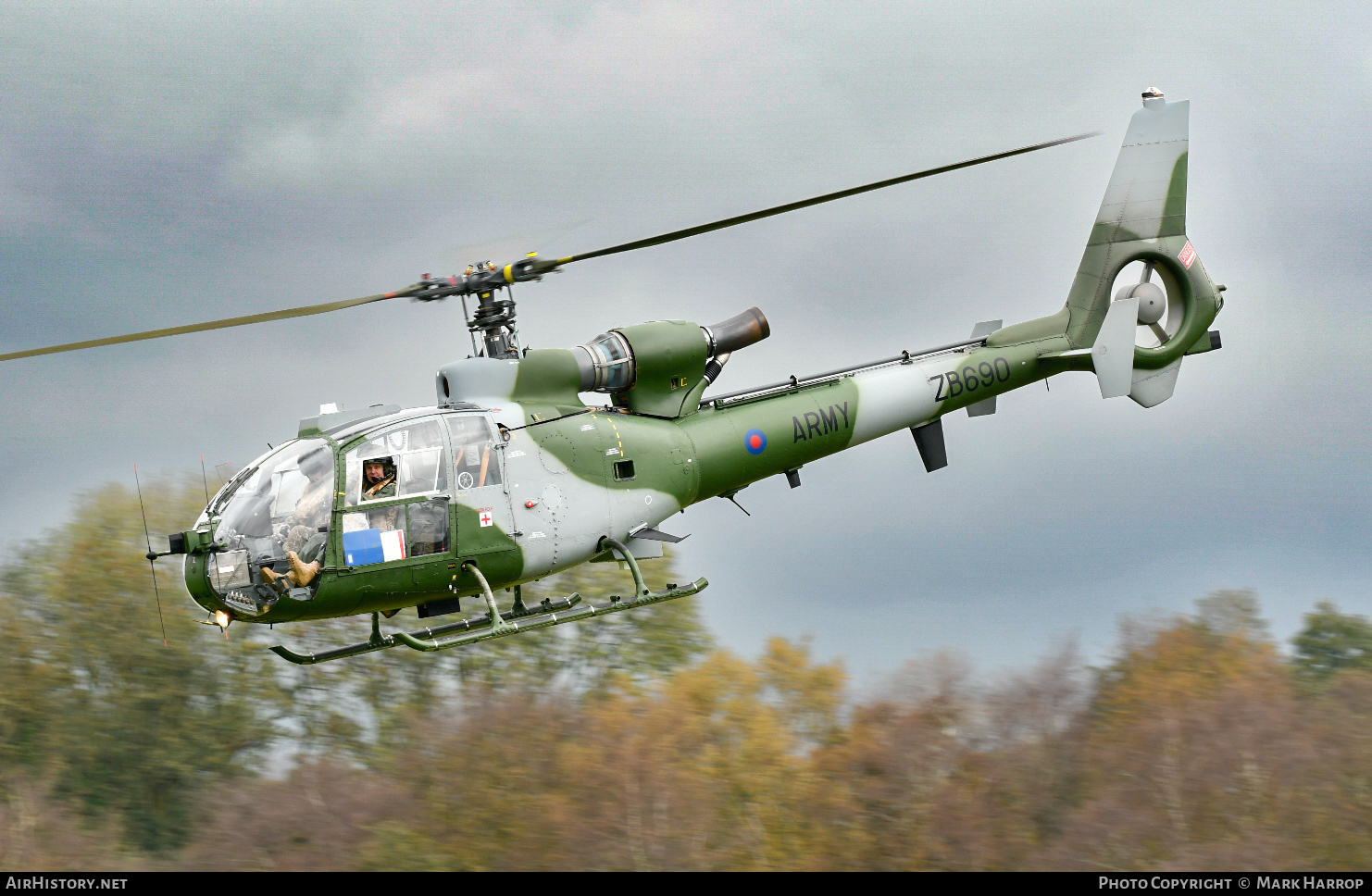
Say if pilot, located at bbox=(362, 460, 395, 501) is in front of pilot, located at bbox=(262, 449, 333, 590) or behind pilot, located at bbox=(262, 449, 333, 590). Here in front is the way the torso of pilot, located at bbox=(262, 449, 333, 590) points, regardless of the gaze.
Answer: behind

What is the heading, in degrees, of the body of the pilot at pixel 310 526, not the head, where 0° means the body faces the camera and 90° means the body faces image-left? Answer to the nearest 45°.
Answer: approximately 90°
